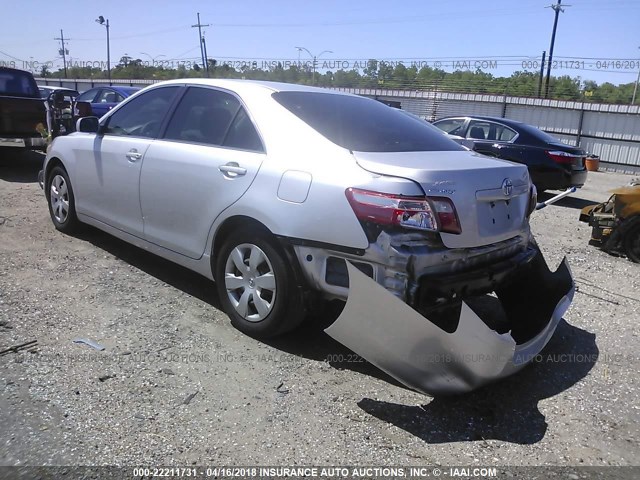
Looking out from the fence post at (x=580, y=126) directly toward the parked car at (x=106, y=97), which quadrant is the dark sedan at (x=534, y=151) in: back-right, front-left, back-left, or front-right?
front-left

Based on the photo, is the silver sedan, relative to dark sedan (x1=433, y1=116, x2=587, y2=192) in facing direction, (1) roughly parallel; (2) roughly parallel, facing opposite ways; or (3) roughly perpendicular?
roughly parallel

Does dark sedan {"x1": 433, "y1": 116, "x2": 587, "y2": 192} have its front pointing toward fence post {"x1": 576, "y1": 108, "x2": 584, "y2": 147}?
no

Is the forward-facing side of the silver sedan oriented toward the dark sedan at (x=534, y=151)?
no

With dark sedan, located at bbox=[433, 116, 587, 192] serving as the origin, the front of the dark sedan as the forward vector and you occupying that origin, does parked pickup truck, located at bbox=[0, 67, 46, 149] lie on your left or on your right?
on your left

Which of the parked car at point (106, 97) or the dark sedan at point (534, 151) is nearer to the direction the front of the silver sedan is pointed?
the parked car

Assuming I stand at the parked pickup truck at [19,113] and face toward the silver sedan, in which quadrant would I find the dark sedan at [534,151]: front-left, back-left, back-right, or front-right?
front-left

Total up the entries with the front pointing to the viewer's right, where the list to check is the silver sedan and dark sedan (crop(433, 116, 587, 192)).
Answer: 0

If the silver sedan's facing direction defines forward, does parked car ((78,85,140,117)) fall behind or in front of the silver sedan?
in front

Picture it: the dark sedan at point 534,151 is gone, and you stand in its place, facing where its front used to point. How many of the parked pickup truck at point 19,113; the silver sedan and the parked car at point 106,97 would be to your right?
0

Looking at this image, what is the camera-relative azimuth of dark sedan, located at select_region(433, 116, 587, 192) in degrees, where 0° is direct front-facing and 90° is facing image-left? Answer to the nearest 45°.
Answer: approximately 135°

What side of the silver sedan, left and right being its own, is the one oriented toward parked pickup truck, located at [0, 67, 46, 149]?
front

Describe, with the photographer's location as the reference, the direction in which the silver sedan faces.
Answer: facing away from the viewer and to the left of the viewer

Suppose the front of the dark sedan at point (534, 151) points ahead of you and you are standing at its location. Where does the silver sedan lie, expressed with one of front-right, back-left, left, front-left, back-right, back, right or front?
back-left
